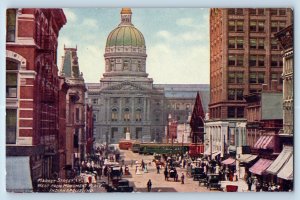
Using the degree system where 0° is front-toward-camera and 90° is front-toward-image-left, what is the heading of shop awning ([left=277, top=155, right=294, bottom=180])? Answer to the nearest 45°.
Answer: approximately 90°

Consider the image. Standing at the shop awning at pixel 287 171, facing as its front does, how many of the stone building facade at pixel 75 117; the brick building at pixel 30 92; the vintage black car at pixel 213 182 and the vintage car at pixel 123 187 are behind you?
0

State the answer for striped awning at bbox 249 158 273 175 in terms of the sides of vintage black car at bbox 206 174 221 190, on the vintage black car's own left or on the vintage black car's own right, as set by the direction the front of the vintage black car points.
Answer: on the vintage black car's own right

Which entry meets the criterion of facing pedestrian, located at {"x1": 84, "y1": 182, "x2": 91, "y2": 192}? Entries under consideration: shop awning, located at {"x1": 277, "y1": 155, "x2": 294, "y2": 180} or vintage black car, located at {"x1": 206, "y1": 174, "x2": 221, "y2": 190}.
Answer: the shop awning

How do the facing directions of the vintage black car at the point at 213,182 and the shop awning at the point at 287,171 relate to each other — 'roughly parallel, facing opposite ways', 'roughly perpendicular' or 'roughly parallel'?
roughly perpendicular

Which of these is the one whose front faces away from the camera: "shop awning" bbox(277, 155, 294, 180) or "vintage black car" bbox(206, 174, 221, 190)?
the vintage black car

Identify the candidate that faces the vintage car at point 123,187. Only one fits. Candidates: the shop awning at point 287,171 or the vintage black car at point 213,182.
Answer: the shop awning

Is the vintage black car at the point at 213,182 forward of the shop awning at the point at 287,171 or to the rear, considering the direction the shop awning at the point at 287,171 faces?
forward

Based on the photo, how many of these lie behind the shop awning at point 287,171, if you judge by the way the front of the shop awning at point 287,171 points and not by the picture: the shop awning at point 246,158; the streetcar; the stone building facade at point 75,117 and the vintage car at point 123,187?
0

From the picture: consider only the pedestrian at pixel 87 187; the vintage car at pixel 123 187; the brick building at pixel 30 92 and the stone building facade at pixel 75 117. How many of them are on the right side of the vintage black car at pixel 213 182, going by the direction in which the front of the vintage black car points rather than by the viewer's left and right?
0

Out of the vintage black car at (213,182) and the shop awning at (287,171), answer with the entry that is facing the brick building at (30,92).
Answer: the shop awning

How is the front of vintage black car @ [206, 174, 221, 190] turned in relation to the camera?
facing away from the viewer
